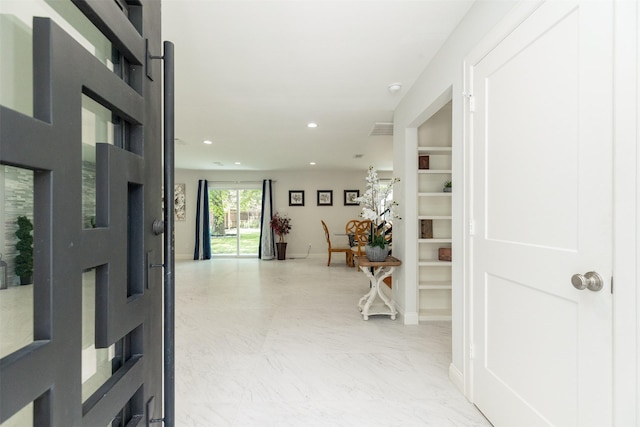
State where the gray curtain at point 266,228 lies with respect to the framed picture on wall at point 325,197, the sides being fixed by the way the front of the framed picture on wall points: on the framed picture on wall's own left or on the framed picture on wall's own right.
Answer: on the framed picture on wall's own right

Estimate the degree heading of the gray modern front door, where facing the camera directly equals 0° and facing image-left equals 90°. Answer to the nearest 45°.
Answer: approximately 315°

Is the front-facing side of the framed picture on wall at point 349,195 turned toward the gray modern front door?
yes

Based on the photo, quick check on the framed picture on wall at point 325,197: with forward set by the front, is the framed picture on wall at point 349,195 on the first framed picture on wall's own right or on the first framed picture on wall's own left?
on the first framed picture on wall's own left

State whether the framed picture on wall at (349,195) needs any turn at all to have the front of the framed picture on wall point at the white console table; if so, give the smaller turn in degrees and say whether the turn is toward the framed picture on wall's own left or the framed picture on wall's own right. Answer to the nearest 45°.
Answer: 0° — it already faces it

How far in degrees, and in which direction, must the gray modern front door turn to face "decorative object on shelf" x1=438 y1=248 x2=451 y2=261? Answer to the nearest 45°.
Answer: approximately 45° to its left

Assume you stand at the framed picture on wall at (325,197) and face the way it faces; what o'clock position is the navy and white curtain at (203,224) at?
The navy and white curtain is roughly at 3 o'clock from the framed picture on wall.

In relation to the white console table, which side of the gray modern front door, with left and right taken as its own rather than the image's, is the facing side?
left

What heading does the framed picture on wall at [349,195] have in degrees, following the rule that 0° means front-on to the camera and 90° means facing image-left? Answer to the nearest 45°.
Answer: approximately 0°

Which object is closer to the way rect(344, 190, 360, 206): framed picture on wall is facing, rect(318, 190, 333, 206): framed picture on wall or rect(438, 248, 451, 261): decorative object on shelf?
the decorative object on shelf

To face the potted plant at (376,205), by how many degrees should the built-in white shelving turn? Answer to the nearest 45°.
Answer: approximately 45° to its right

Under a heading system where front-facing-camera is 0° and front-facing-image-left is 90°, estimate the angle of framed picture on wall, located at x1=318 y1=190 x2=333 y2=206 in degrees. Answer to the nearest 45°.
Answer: approximately 0°

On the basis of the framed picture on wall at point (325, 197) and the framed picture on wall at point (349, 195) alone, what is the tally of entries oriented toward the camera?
2
